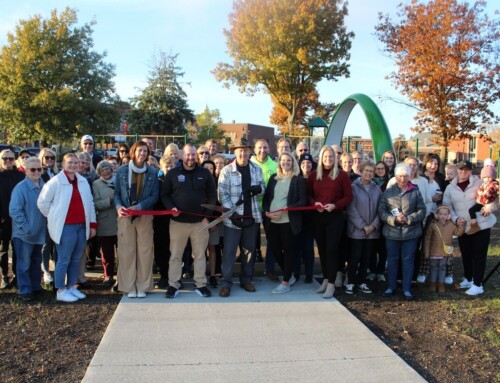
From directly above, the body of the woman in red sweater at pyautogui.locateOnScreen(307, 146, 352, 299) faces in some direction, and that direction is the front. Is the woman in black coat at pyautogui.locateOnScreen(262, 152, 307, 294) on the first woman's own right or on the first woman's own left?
on the first woman's own right

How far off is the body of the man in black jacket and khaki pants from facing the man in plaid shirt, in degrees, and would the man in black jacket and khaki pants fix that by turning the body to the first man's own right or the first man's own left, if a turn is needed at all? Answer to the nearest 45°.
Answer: approximately 90° to the first man's own left

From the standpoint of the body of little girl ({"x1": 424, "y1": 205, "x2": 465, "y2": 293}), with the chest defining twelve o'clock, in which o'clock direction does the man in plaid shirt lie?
The man in plaid shirt is roughly at 2 o'clock from the little girl.

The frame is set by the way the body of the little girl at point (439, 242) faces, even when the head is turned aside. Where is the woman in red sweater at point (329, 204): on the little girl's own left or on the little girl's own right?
on the little girl's own right

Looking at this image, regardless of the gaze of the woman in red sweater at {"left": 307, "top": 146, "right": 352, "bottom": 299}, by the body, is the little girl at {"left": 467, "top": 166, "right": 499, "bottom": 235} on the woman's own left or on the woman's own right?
on the woman's own left

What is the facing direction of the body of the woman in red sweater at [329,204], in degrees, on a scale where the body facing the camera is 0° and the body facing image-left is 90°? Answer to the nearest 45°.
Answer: approximately 0°

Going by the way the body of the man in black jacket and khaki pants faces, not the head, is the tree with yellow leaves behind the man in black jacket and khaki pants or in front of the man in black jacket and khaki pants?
behind

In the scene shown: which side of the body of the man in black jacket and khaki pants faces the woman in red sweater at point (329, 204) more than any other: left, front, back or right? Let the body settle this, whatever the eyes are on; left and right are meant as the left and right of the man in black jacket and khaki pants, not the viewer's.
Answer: left

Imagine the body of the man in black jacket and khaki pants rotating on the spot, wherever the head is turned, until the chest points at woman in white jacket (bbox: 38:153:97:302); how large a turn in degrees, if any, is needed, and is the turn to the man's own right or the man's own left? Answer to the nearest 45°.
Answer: approximately 90° to the man's own right

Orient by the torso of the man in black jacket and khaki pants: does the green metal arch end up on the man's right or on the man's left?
on the man's left
